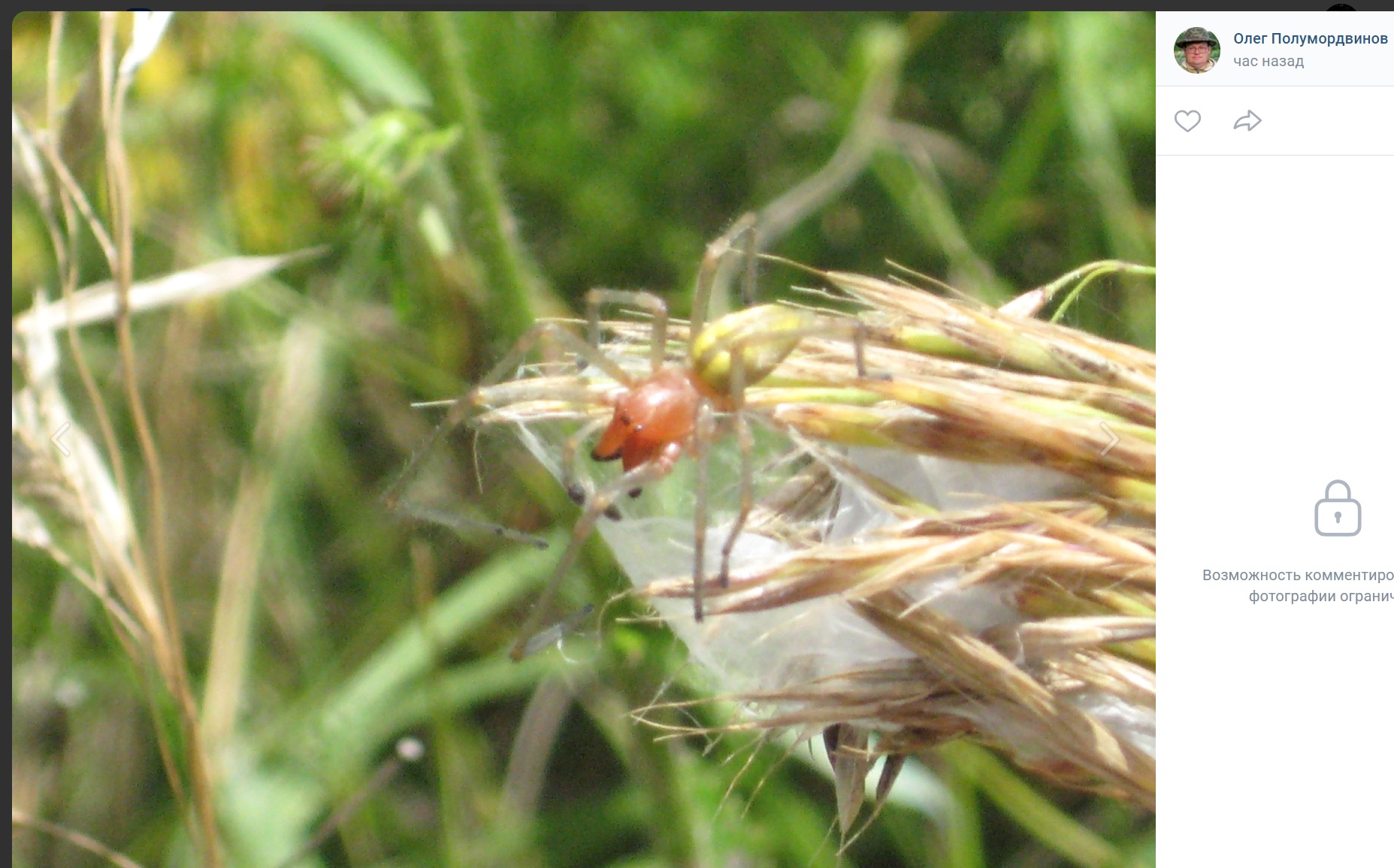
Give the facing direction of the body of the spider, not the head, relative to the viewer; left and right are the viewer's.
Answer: facing the viewer and to the left of the viewer
